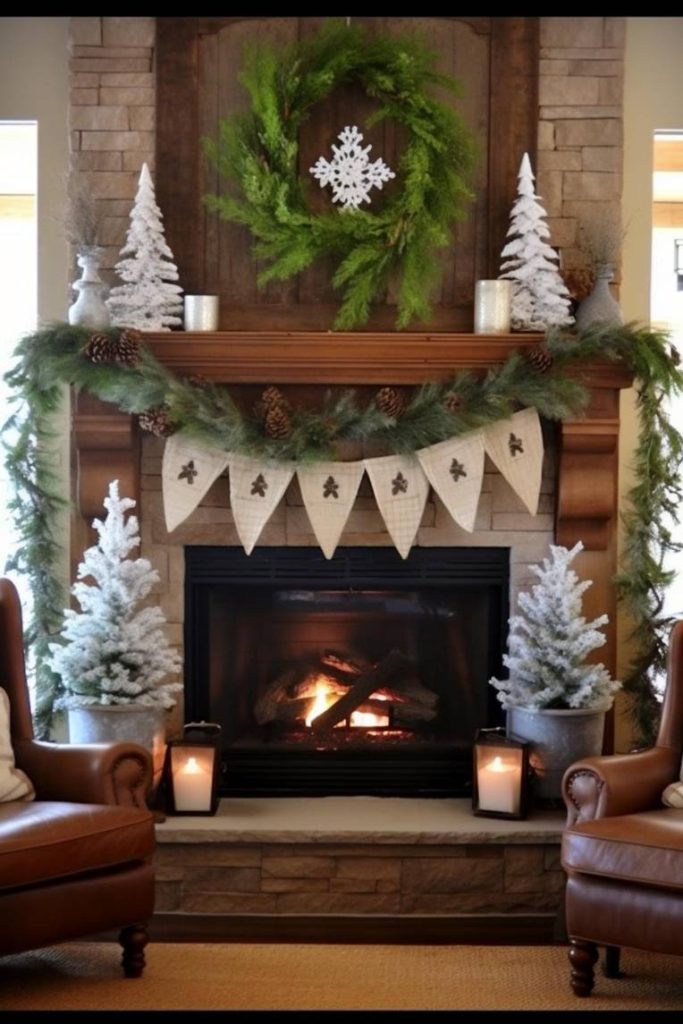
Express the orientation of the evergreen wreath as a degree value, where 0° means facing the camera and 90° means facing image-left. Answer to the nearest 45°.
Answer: approximately 0°

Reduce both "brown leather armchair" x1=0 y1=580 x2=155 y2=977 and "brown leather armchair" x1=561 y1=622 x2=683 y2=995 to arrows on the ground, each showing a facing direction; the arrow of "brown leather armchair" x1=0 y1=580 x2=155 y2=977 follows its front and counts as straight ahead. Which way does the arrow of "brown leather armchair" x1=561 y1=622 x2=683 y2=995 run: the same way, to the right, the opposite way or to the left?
to the right

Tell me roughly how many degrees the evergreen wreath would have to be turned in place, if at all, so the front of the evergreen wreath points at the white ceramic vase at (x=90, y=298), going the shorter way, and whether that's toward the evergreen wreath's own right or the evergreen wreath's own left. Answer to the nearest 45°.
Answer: approximately 90° to the evergreen wreath's own right

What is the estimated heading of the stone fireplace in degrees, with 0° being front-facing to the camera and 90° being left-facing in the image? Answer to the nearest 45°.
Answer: approximately 0°

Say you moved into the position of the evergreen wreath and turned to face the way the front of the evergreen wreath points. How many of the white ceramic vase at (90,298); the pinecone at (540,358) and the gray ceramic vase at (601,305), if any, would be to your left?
2
